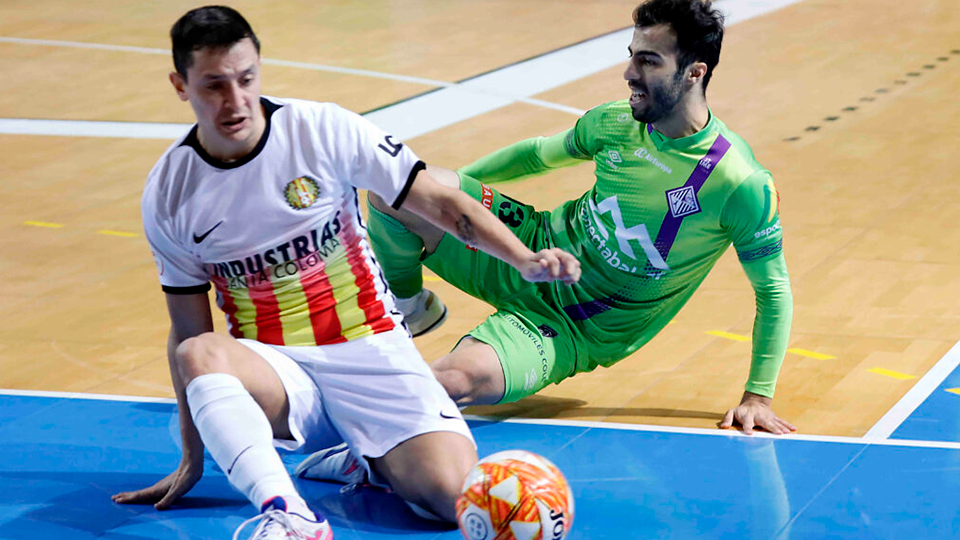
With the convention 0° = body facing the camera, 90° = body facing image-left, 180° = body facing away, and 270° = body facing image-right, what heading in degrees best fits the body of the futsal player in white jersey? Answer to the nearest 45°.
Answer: approximately 0°

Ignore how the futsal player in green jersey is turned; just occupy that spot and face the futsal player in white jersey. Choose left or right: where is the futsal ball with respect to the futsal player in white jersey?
left
